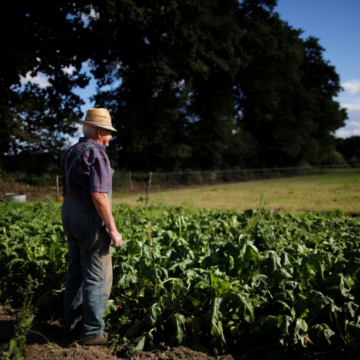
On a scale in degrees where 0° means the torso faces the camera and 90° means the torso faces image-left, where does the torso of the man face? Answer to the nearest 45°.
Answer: approximately 225°

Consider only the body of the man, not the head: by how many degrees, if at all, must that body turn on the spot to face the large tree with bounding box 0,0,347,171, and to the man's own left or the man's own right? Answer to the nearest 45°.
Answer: approximately 45° to the man's own left

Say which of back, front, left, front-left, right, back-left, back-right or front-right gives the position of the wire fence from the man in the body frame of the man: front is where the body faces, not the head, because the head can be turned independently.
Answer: front-left

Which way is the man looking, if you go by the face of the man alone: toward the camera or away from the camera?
away from the camera
